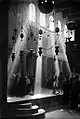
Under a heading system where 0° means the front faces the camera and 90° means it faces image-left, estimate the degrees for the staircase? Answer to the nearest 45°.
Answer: approximately 315°
